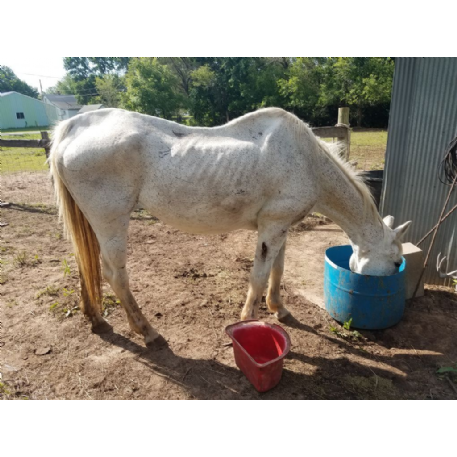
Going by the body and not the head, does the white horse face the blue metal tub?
yes

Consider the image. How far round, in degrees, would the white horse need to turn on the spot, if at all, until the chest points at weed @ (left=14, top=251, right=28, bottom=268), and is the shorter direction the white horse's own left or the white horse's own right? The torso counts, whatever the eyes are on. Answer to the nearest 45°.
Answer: approximately 135° to the white horse's own left

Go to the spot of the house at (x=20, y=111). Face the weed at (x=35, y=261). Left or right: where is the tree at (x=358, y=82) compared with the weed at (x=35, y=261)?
left

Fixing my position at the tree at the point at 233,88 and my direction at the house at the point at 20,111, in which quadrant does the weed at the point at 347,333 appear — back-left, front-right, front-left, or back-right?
back-left

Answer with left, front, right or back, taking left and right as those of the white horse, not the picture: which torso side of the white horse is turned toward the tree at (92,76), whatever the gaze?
left

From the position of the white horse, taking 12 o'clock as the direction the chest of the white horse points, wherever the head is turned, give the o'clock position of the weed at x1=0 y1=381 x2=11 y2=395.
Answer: The weed is roughly at 5 o'clock from the white horse.

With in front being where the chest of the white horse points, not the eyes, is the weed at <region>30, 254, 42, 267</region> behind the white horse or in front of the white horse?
behind

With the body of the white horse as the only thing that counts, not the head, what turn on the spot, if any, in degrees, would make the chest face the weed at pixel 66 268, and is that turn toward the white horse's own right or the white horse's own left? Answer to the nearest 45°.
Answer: approximately 135° to the white horse's own left

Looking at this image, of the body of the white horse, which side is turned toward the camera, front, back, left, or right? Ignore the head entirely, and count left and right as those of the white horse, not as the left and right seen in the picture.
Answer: right

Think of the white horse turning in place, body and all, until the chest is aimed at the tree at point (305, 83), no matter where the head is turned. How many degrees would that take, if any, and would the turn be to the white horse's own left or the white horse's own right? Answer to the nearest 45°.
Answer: approximately 90° to the white horse's own left
